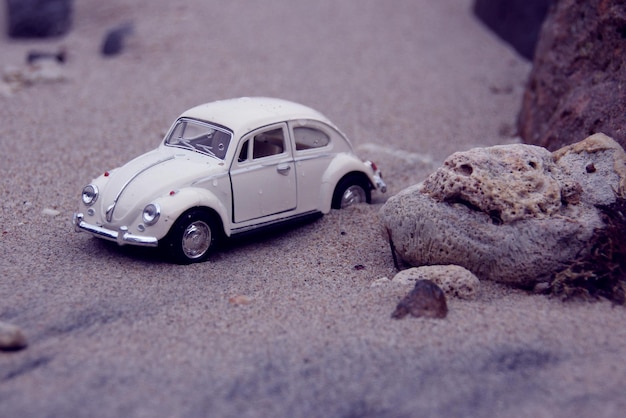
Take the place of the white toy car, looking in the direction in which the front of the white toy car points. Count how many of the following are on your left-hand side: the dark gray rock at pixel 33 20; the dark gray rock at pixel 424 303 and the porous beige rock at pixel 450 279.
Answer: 2

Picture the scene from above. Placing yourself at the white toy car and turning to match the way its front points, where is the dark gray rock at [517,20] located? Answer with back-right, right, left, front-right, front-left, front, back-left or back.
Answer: back

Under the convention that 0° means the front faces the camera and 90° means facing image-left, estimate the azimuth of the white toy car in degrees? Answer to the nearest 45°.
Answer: approximately 45°

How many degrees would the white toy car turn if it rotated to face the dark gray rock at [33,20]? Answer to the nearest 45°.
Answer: approximately 135° to its right

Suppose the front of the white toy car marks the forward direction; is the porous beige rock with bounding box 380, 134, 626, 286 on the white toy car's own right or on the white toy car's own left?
on the white toy car's own left

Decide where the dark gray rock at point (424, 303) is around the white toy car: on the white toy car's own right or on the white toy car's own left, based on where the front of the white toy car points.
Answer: on the white toy car's own left

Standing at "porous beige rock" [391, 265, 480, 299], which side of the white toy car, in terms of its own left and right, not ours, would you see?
left
